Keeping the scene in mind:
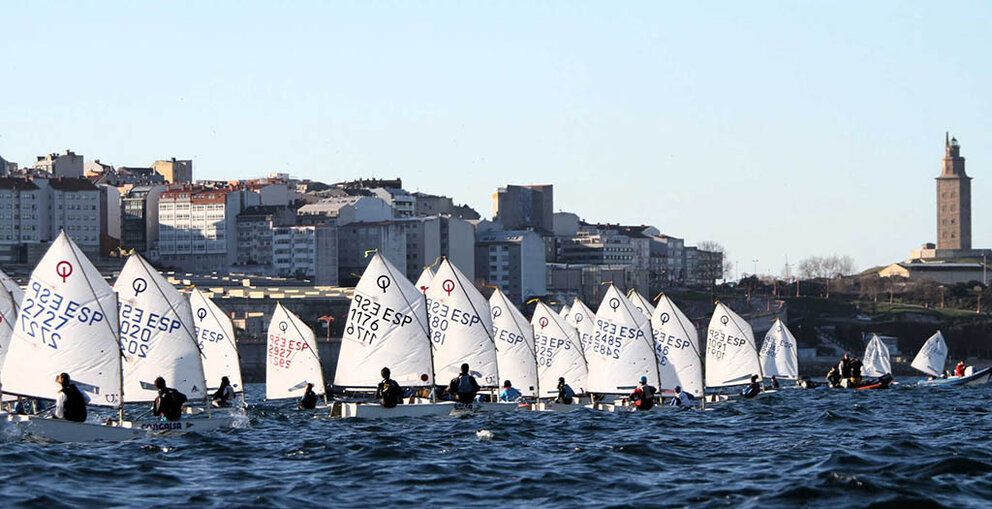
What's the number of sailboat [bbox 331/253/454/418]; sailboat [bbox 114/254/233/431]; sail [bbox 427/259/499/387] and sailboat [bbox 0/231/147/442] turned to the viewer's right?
4

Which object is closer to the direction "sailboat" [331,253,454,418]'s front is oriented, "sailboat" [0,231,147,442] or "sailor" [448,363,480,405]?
the sailor

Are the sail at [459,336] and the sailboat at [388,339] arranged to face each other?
no

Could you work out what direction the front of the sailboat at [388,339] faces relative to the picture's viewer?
facing to the right of the viewer

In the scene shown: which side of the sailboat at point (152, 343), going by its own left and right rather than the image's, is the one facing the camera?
right

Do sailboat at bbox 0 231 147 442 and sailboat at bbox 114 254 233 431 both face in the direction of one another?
no

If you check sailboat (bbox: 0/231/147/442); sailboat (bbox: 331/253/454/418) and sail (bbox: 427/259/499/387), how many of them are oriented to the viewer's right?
3

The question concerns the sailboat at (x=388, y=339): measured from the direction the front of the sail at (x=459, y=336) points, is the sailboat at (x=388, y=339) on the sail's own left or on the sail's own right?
on the sail's own right

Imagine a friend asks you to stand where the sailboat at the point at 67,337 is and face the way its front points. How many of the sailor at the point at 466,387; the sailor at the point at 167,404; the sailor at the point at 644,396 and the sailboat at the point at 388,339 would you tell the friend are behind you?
0

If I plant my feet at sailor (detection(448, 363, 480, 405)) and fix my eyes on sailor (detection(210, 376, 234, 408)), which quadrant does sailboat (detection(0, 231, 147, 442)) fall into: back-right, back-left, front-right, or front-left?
front-left

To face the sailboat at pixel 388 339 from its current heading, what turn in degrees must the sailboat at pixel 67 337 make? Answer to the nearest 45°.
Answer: approximately 45° to its left

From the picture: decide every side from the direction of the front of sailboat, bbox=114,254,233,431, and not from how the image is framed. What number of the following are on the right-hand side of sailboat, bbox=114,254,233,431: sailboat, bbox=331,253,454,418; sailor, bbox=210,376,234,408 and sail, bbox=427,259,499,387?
0

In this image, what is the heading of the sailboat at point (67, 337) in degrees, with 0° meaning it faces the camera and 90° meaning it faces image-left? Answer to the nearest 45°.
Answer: approximately 270°

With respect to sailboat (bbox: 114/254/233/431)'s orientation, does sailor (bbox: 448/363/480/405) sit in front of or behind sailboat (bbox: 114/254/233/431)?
in front

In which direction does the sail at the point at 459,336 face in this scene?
to the viewer's right

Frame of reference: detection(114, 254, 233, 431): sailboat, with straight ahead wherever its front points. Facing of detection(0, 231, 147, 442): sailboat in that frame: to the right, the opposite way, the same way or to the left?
the same way
